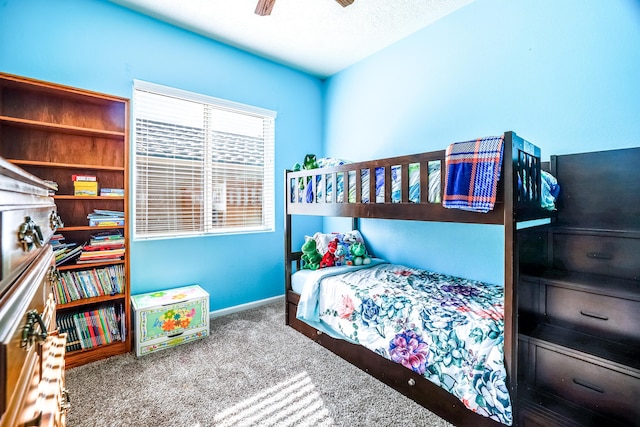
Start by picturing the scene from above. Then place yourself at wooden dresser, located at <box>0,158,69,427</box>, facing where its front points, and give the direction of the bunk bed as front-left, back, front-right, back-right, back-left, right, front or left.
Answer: front

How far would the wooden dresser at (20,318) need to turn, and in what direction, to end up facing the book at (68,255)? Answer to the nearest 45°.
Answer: approximately 90° to its left

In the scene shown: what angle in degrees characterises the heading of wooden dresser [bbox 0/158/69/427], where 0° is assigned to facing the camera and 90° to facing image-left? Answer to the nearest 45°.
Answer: approximately 270°

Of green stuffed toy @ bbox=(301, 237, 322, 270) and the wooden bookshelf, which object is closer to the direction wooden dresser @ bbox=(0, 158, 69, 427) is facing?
the green stuffed toy

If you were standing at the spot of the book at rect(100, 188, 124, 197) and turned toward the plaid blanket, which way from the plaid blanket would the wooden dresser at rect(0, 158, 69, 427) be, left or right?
right

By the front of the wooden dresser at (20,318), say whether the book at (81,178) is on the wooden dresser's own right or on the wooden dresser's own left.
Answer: on the wooden dresser's own left

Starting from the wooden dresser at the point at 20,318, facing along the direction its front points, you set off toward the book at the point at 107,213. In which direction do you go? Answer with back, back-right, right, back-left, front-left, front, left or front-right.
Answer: left

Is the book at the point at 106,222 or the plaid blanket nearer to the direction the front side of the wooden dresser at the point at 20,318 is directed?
the plaid blanket

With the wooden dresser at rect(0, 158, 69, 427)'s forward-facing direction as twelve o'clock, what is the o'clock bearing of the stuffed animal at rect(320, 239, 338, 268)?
The stuffed animal is roughly at 11 o'clock from the wooden dresser.
